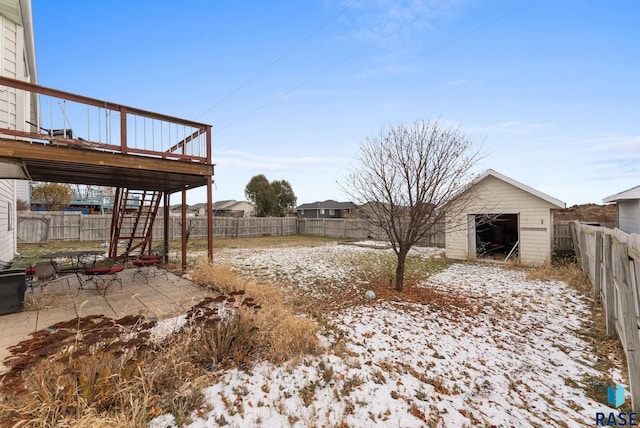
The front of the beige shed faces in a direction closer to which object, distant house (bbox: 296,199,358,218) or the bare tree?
the bare tree

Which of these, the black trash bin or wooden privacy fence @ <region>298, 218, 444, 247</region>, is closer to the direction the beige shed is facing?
the black trash bin

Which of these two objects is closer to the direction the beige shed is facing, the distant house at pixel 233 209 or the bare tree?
the bare tree

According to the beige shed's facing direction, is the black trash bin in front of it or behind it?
in front

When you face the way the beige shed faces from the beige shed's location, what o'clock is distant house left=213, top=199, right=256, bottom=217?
The distant house is roughly at 4 o'clock from the beige shed.

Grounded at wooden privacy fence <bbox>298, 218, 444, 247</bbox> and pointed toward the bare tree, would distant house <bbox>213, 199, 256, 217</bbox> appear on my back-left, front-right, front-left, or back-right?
back-right

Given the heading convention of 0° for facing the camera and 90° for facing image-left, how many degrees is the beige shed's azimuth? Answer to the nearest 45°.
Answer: approximately 0°

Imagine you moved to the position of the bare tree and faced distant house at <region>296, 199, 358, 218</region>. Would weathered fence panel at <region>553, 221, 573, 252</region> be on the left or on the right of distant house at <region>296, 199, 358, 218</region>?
right

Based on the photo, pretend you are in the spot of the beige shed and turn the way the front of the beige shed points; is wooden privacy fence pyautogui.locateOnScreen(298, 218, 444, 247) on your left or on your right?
on your right

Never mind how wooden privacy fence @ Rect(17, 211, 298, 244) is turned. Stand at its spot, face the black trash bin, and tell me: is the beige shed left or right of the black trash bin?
left

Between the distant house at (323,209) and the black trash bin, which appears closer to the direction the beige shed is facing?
the black trash bin

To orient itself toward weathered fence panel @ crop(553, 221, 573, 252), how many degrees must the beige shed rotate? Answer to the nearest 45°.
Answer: approximately 135° to its left
